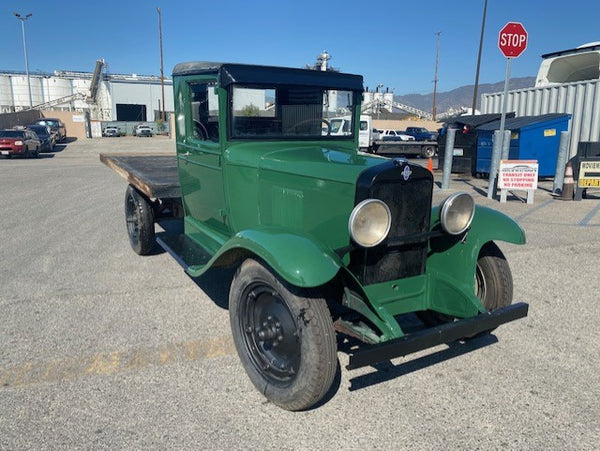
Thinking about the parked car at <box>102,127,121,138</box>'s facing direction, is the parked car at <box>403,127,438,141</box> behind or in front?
in front

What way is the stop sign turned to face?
toward the camera

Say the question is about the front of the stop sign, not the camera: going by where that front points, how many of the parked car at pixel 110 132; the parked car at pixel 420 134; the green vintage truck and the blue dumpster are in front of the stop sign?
1

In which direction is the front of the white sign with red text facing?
toward the camera

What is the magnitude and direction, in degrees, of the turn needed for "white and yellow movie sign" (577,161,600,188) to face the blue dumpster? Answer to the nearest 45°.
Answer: approximately 135° to its right

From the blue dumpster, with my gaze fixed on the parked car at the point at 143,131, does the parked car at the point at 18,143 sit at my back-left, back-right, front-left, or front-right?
front-left

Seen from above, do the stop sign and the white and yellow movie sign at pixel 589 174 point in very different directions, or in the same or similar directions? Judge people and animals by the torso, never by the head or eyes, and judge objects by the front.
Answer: same or similar directions

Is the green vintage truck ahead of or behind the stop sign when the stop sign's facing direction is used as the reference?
ahead

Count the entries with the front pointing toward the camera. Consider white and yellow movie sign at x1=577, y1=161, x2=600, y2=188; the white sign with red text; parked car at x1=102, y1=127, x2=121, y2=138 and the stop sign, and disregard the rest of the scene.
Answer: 4

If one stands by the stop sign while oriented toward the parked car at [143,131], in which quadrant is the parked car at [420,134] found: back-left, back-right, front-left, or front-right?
front-right

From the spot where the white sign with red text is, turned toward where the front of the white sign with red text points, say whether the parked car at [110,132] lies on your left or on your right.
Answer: on your right

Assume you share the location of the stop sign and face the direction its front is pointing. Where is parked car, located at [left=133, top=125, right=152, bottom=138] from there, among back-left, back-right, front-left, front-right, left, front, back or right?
back-right

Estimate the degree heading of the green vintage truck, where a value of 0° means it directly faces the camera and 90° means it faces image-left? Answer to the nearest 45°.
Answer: approximately 315°

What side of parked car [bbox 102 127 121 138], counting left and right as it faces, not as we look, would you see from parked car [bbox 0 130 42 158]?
front

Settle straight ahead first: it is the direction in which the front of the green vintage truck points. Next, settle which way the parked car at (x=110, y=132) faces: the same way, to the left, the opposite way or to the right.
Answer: the same way

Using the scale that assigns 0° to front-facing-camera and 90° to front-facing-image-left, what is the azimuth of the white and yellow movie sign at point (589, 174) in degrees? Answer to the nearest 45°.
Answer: approximately 0°
